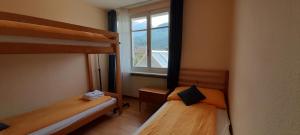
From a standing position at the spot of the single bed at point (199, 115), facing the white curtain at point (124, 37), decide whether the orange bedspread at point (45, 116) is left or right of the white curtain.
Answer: left

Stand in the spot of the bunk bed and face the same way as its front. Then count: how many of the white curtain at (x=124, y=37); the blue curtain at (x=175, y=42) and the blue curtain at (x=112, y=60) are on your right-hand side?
0

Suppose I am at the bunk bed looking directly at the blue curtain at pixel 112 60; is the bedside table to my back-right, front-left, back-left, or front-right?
front-right

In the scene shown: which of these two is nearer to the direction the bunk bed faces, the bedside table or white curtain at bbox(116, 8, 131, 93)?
the bedside table
